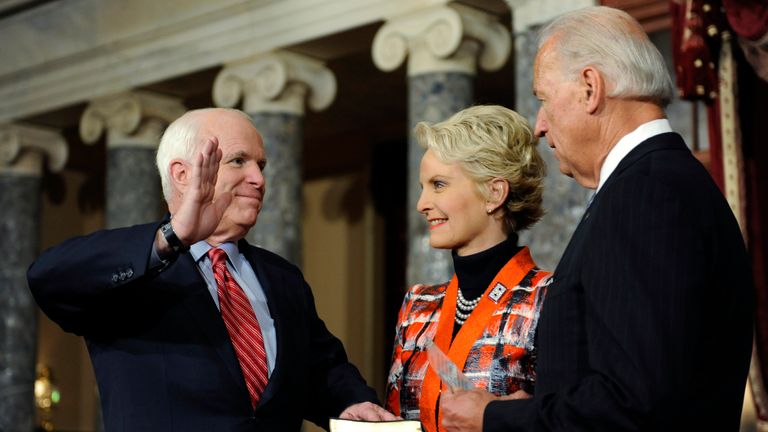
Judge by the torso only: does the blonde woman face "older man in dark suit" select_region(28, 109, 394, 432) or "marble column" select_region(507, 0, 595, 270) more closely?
the older man in dark suit

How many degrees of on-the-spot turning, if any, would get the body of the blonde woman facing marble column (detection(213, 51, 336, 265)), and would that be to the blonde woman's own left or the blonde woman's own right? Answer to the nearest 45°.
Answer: approximately 135° to the blonde woman's own right

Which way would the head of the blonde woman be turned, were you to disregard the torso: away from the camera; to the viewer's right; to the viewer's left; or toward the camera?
to the viewer's left

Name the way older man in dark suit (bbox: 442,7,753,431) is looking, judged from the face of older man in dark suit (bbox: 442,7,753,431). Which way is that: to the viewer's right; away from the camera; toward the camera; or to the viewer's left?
to the viewer's left

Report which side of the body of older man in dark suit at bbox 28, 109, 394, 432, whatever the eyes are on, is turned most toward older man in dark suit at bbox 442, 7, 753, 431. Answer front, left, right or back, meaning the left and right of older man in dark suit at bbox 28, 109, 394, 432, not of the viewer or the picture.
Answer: front

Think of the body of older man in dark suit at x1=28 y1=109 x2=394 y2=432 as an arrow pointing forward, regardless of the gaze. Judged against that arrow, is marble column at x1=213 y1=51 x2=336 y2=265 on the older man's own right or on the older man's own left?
on the older man's own left

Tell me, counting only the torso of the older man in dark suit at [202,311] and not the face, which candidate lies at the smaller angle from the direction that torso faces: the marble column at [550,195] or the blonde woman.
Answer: the blonde woman

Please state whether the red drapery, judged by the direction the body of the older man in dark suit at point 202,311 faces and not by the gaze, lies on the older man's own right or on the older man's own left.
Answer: on the older man's own left

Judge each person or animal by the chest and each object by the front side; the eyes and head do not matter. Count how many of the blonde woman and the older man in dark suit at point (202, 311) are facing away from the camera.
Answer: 0

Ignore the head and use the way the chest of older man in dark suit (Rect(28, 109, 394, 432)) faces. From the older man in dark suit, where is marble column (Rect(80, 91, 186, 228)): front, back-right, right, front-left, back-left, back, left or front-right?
back-left

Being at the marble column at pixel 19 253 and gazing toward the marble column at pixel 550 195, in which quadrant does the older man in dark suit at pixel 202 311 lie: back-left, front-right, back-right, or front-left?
front-right

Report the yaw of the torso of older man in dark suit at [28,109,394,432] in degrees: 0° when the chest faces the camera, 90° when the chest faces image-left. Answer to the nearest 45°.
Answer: approximately 315°

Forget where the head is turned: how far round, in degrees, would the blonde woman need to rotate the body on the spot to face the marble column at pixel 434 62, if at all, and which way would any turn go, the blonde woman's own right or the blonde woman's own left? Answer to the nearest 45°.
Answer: approximately 135° to the blonde woman's own right

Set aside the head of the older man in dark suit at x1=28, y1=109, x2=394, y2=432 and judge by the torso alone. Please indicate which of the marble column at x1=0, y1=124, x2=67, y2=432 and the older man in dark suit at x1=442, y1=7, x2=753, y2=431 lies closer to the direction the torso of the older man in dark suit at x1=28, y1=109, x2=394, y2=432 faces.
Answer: the older man in dark suit

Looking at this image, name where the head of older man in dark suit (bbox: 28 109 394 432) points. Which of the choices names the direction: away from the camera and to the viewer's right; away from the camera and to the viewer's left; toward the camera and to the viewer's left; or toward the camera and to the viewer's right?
toward the camera and to the viewer's right
